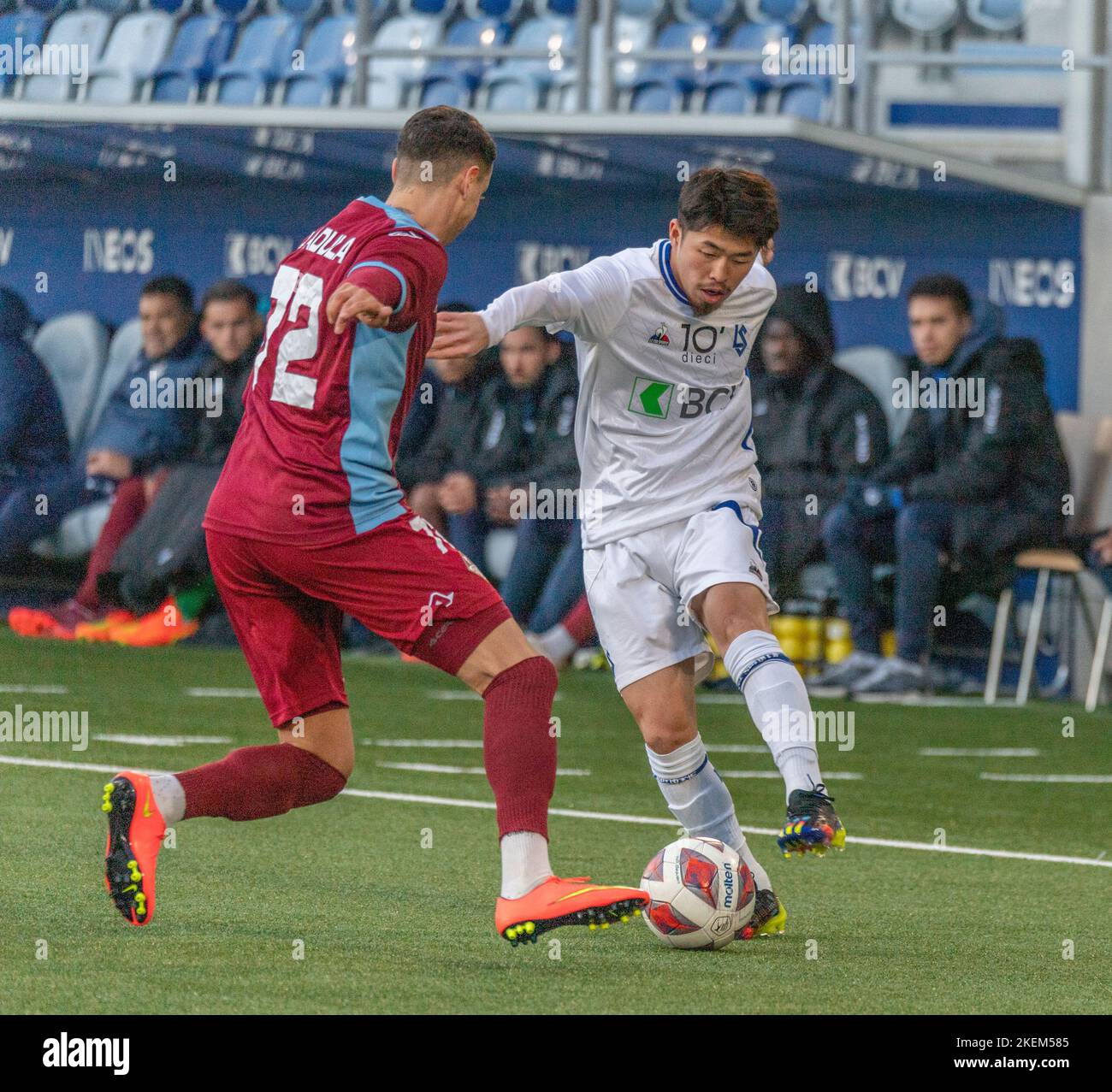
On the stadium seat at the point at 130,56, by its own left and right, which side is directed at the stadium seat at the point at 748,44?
left

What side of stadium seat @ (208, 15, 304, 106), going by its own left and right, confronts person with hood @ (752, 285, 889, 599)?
left

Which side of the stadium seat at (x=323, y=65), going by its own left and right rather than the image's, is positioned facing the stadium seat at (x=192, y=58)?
right

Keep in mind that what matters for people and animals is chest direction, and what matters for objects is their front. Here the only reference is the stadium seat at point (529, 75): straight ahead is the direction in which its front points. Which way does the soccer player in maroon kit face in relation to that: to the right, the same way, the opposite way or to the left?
the opposite way

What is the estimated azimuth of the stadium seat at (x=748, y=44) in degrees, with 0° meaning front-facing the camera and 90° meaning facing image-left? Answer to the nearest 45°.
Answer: approximately 45°

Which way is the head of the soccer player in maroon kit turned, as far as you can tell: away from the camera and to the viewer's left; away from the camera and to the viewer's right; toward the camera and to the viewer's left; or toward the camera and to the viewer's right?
away from the camera and to the viewer's right

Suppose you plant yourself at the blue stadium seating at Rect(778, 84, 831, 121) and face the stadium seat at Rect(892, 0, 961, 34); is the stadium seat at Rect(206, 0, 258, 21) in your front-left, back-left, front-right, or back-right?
back-left

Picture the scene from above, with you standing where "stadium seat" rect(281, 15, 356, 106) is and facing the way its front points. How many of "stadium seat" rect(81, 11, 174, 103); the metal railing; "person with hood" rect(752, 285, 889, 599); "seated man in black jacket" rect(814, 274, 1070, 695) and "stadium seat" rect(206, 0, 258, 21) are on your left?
3

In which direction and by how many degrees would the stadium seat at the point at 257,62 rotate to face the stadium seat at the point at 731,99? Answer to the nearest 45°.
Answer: approximately 90° to its left

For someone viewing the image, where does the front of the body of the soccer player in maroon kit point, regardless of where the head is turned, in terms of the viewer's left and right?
facing away from the viewer and to the right of the viewer

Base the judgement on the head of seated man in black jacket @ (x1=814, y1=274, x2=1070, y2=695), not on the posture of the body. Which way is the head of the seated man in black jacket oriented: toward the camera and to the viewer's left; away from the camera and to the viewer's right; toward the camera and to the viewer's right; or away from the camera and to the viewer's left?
toward the camera and to the viewer's left

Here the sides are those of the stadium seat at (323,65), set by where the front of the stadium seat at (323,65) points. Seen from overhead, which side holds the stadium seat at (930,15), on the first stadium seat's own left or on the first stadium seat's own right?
on the first stadium seat's own left
